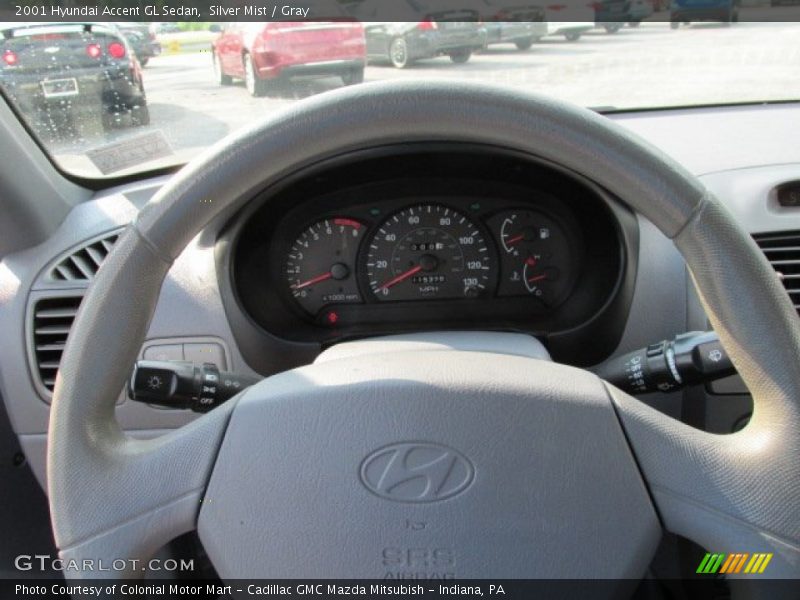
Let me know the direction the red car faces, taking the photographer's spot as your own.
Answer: facing away from the viewer and to the left of the viewer

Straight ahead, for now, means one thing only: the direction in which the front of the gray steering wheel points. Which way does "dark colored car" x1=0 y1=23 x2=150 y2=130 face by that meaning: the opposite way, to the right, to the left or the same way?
the opposite way

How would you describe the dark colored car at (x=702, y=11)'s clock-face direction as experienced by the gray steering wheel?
The dark colored car is roughly at 7 o'clock from the gray steering wheel.

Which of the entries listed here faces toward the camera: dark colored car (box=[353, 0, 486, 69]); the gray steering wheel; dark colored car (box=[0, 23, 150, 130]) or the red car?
the gray steering wheel

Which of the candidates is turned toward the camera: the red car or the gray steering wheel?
the gray steering wheel

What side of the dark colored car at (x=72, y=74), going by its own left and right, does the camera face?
back

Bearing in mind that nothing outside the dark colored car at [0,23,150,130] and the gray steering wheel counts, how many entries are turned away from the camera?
1

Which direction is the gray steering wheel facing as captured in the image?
toward the camera

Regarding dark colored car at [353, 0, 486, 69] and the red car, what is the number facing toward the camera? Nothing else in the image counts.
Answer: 0

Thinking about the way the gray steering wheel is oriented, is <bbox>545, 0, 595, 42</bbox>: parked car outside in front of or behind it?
behind

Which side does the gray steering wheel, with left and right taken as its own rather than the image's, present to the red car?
back

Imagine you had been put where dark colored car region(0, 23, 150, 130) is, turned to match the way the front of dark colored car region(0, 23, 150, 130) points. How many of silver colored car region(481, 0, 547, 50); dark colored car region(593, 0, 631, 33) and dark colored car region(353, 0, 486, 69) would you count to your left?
0

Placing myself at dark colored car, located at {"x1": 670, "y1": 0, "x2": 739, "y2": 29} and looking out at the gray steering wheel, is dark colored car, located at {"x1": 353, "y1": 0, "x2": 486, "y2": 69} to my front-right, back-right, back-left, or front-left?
front-right

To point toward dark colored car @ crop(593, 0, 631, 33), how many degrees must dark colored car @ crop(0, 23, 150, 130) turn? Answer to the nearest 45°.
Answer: approximately 90° to its right
